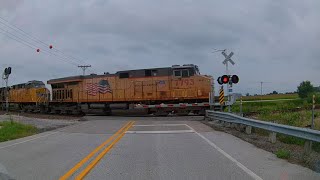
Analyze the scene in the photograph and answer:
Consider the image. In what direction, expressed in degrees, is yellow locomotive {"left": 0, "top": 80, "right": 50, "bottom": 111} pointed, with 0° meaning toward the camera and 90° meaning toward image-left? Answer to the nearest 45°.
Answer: approximately 315°

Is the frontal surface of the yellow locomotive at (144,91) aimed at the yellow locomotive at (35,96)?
no

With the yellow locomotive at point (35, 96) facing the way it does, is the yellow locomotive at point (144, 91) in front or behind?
in front

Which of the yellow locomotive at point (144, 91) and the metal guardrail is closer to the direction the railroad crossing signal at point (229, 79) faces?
the metal guardrail

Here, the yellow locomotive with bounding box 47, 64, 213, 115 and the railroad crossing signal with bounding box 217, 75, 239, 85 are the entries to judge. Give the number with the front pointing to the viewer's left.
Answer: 0

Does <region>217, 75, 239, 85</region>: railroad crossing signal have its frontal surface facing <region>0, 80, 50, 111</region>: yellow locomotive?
no

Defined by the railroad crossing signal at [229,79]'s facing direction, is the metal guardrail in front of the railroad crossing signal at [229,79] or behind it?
in front

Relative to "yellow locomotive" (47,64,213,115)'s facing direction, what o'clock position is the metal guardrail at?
The metal guardrail is roughly at 1 o'clock from the yellow locomotive.

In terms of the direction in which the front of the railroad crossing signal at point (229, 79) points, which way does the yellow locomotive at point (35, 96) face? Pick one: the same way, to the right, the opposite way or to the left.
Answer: to the left

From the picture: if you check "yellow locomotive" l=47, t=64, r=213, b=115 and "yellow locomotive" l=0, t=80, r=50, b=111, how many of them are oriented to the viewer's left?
0

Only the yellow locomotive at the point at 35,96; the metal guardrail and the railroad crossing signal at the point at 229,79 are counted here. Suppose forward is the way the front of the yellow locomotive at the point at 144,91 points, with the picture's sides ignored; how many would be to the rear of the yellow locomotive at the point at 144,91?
1

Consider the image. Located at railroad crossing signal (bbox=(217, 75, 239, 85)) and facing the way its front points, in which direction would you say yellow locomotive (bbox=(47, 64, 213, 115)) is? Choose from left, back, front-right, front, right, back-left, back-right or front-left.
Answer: back-right

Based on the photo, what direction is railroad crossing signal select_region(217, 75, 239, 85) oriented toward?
toward the camera

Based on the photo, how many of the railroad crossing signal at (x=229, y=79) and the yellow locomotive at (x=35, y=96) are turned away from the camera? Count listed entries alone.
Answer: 0

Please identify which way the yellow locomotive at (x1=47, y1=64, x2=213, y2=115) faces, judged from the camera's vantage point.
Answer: facing the viewer and to the right of the viewer

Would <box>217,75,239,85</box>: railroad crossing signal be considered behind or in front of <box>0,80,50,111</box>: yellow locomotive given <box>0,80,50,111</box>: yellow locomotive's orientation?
in front

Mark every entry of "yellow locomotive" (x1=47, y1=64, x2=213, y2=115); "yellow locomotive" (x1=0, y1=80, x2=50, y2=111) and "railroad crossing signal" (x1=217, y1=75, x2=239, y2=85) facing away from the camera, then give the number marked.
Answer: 0
